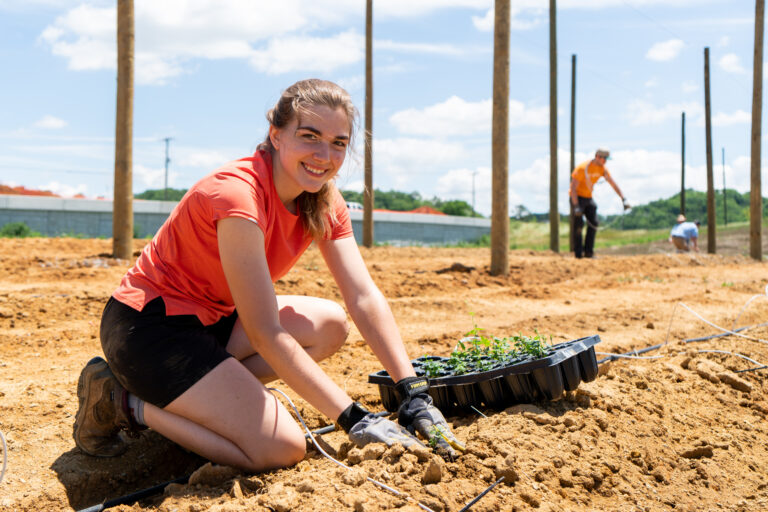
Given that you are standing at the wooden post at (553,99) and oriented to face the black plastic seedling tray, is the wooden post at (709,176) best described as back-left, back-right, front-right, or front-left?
back-left

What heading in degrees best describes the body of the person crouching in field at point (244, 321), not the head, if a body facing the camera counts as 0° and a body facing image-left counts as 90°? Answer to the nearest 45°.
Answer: approximately 315°

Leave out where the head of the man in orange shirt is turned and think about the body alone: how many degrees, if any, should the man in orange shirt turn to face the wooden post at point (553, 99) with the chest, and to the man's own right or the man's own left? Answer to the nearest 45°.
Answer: approximately 135° to the man's own left

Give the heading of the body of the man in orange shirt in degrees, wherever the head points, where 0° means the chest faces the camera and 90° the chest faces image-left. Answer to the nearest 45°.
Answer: approximately 315°

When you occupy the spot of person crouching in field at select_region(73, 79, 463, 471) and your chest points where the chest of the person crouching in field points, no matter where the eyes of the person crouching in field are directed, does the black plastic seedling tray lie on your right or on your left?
on your left

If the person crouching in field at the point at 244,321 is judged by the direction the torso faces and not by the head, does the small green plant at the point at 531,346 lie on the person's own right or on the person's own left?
on the person's own left

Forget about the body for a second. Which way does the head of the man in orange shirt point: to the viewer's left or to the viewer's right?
to the viewer's right

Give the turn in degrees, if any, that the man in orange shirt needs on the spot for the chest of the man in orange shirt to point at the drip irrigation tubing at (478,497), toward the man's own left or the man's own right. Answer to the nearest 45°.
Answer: approximately 45° to the man's own right

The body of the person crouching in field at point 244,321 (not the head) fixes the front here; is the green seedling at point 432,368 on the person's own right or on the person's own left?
on the person's own left
